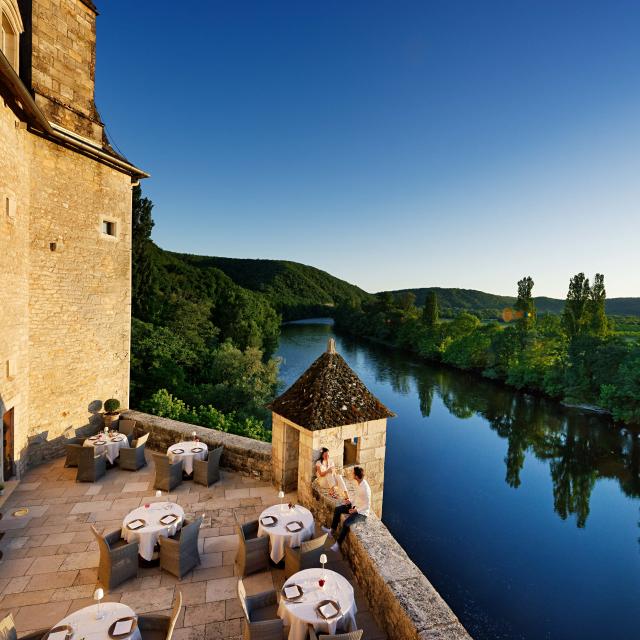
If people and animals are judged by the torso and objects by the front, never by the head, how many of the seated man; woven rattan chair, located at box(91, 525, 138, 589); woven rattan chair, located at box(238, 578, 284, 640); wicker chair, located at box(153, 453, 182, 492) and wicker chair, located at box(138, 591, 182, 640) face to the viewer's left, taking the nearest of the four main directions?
2

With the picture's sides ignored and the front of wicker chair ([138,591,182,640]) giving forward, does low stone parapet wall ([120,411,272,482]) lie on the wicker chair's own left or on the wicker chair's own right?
on the wicker chair's own right

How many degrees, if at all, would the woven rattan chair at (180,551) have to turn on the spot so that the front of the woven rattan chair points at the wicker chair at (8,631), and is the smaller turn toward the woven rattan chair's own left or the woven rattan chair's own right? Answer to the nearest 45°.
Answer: approximately 90° to the woven rattan chair's own left

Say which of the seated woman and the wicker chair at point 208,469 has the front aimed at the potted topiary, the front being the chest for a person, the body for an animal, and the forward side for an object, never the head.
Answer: the wicker chair

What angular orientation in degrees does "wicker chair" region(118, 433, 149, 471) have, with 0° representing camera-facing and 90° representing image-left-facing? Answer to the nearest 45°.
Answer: approximately 135°

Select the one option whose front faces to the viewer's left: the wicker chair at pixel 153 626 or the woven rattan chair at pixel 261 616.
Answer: the wicker chair

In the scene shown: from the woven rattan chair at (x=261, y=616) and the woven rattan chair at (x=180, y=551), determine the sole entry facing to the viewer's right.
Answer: the woven rattan chair at (x=261, y=616)

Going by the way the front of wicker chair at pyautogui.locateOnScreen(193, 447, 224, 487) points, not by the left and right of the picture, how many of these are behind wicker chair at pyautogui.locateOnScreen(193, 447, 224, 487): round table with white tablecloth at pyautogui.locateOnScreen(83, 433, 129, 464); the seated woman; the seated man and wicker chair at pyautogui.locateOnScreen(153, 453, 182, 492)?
2

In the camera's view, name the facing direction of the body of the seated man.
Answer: to the viewer's left

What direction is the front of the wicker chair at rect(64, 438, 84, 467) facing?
to the viewer's right

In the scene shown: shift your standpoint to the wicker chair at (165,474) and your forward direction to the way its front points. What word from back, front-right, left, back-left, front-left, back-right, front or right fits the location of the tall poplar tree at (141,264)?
front-left

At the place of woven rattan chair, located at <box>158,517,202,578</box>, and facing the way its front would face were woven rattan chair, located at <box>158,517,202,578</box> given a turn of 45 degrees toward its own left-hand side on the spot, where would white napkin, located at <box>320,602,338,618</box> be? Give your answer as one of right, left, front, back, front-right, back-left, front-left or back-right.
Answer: back-left

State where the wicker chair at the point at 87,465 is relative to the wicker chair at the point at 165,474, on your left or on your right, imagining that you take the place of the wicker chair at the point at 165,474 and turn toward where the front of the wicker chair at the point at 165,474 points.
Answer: on your left

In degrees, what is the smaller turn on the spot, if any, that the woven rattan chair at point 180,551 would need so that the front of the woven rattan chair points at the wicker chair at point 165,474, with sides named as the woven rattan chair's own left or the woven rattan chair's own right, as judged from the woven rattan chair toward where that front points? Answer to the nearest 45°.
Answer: approximately 45° to the woven rattan chair's own right

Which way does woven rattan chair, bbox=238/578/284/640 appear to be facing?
to the viewer's right
